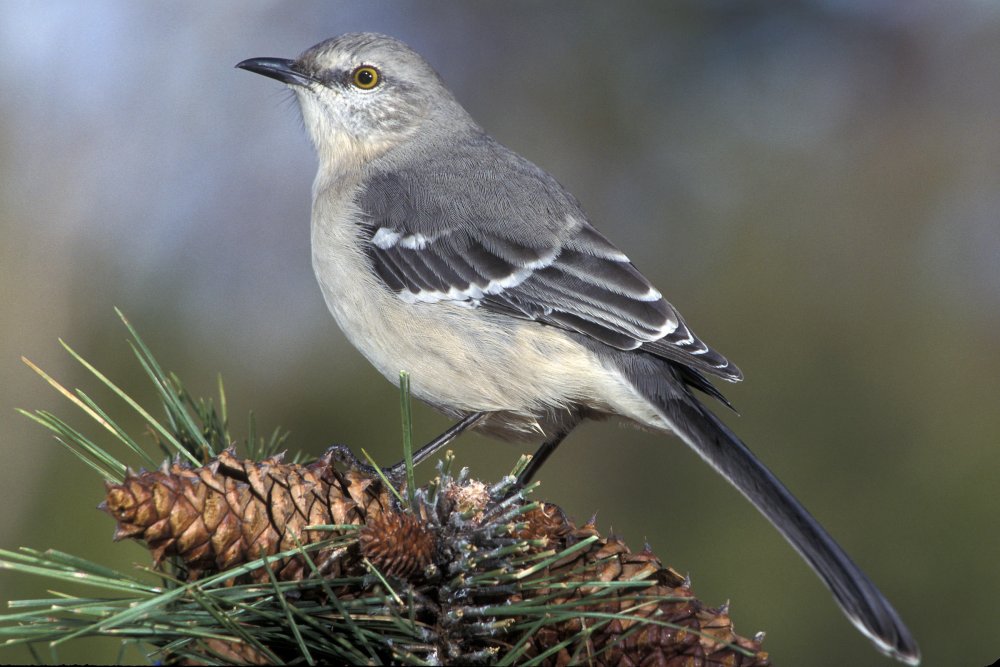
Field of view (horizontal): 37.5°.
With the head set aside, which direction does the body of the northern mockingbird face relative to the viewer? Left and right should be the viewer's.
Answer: facing to the left of the viewer
